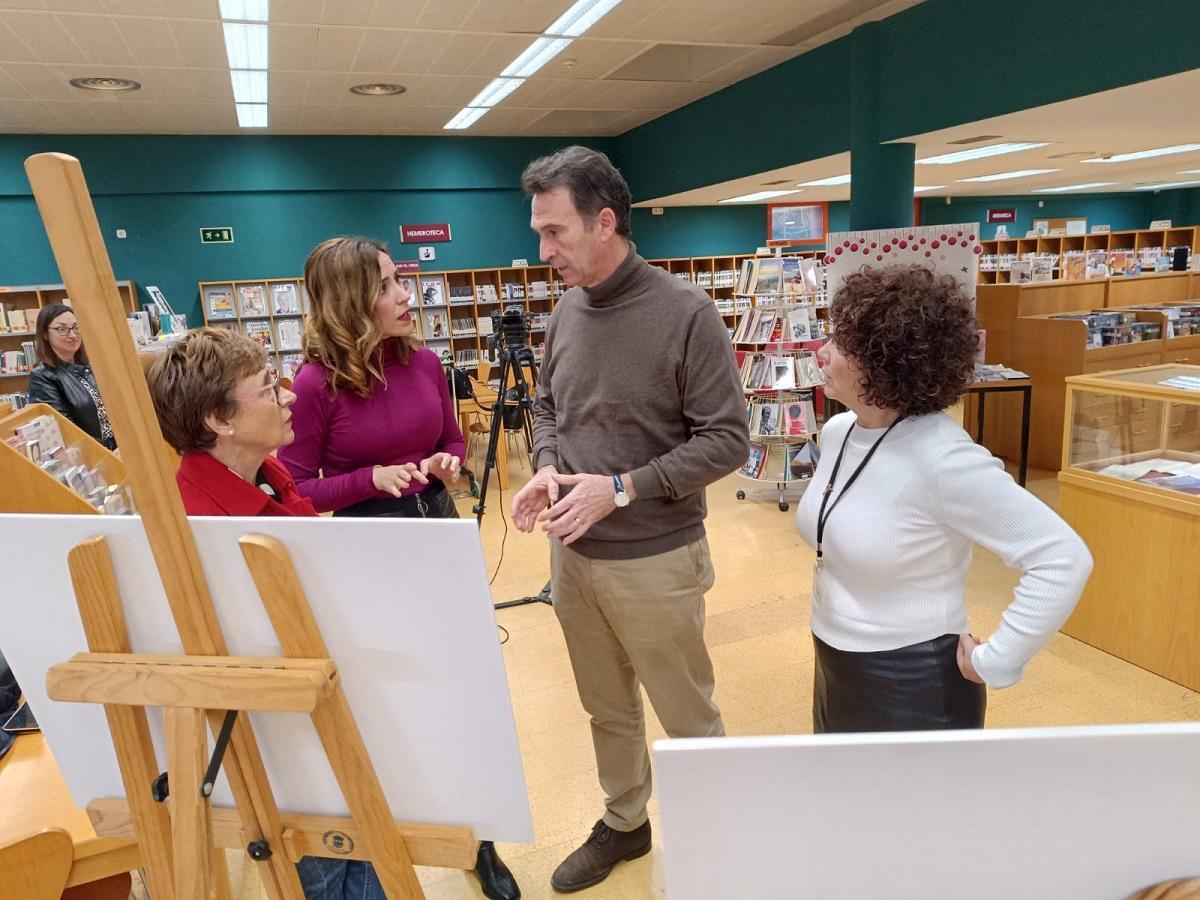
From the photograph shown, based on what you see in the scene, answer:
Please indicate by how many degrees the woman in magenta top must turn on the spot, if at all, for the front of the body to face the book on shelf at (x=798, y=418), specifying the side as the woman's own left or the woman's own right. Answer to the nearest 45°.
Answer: approximately 90° to the woman's own left

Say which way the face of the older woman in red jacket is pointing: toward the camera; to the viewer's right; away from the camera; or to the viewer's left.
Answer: to the viewer's right

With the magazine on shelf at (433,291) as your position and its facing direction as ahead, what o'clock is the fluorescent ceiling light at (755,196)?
The fluorescent ceiling light is roughly at 9 o'clock from the magazine on shelf.

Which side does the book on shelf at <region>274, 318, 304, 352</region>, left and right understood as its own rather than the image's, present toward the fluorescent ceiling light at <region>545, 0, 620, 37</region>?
front

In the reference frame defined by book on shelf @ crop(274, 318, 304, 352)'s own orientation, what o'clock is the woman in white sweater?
The woman in white sweater is roughly at 12 o'clock from the book on shelf.

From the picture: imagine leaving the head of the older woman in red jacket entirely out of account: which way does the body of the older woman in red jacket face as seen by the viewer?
to the viewer's right

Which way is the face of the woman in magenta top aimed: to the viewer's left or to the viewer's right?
to the viewer's right

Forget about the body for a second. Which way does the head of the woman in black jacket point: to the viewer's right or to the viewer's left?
to the viewer's right

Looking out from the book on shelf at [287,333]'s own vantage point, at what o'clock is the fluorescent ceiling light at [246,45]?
The fluorescent ceiling light is roughly at 12 o'clock from the book on shelf.

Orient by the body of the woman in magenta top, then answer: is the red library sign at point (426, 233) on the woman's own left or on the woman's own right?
on the woman's own left

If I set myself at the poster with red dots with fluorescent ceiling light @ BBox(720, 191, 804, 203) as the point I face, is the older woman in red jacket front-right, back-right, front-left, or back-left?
back-left

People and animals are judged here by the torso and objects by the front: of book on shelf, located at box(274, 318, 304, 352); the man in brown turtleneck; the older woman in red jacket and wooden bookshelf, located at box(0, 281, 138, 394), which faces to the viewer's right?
the older woman in red jacket
